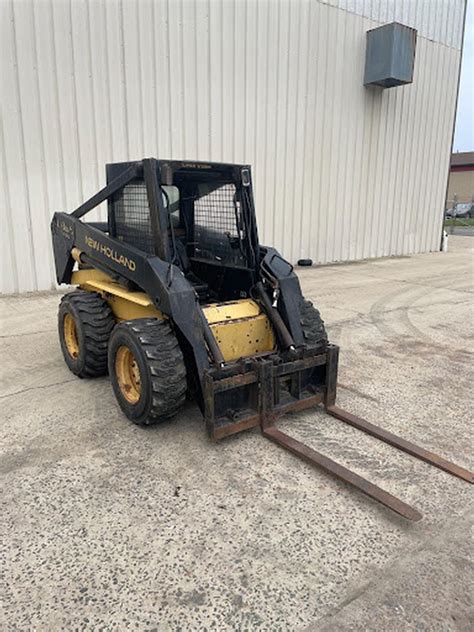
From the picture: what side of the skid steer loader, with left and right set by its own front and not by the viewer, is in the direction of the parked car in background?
left

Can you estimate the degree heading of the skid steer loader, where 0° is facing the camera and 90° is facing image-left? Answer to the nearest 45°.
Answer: approximately 315°
